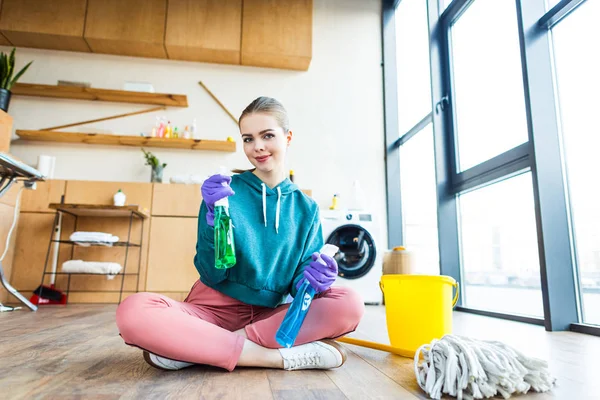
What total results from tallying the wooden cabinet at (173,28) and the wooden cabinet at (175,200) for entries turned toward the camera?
2

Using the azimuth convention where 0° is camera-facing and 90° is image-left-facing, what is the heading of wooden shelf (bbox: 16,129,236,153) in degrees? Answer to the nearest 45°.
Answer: approximately 0°

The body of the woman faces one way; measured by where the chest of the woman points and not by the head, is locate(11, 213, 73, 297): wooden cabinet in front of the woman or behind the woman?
behind

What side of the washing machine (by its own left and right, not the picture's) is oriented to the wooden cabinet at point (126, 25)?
right

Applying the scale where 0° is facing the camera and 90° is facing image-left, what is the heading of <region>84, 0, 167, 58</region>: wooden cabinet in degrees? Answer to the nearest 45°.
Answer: approximately 0°

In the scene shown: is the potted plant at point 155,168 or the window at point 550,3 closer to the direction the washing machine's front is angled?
the window
